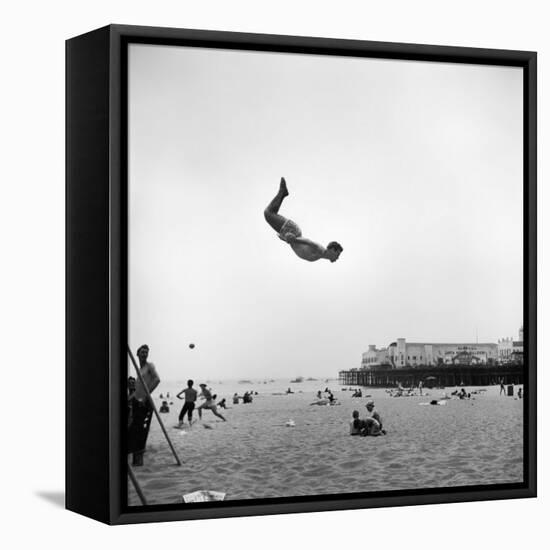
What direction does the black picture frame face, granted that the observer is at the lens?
facing the viewer and to the right of the viewer
